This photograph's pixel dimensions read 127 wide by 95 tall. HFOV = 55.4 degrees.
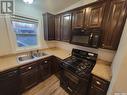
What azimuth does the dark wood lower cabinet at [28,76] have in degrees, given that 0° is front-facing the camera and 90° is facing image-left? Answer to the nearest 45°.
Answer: approximately 315°

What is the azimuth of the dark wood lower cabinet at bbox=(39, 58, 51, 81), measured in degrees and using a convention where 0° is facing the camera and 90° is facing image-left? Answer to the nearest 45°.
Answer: approximately 315°

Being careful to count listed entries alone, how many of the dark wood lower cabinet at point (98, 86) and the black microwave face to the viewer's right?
0

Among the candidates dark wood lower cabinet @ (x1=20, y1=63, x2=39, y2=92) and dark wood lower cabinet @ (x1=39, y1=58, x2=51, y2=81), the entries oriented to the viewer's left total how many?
0

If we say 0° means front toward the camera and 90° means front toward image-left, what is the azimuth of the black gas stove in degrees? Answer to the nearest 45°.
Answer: approximately 45°
